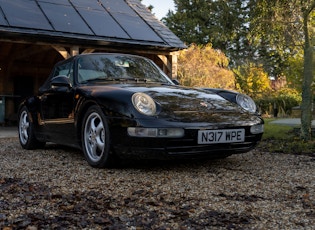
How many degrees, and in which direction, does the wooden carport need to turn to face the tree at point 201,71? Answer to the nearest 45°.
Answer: approximately 90° to its left

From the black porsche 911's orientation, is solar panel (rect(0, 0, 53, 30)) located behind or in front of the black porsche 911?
behind

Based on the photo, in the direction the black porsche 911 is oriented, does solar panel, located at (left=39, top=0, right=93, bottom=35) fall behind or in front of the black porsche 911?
behind

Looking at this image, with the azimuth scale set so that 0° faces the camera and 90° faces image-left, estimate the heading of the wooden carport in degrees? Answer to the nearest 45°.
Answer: approximately 315°

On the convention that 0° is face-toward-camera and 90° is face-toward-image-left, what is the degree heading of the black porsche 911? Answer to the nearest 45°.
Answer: approximately 315°

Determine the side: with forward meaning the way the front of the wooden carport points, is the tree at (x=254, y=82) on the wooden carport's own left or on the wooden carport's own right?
on the wooden carport's own left

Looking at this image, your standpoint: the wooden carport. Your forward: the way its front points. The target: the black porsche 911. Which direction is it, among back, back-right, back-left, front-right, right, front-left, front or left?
front-right

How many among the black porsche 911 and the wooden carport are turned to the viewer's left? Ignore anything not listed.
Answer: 0

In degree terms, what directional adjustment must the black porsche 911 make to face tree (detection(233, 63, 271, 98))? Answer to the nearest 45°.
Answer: approximately 135° to its left

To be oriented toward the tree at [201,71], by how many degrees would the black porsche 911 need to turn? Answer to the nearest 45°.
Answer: approximately 135° to its left

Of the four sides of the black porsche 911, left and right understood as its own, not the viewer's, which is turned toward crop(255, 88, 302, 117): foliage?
left

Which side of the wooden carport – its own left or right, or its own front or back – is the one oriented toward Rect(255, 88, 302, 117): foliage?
left

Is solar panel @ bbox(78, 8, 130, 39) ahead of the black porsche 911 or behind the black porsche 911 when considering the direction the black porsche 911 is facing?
behind
